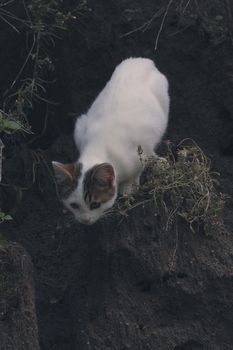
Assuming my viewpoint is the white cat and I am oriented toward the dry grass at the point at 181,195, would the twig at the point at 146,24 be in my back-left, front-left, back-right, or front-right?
back-left

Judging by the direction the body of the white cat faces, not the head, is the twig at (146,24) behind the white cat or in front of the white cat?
behind

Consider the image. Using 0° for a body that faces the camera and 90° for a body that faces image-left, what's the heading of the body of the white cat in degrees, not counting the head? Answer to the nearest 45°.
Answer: approximately 45°

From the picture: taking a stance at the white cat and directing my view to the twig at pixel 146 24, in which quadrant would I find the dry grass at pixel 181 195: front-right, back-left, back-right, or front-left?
back-right

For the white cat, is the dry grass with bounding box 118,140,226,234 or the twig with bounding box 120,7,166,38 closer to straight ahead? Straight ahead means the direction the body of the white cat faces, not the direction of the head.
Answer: the dry grass

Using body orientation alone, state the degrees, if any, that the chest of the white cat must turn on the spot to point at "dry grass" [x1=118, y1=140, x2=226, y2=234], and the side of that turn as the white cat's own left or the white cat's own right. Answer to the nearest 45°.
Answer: approximately 90° to the white cat's own left
